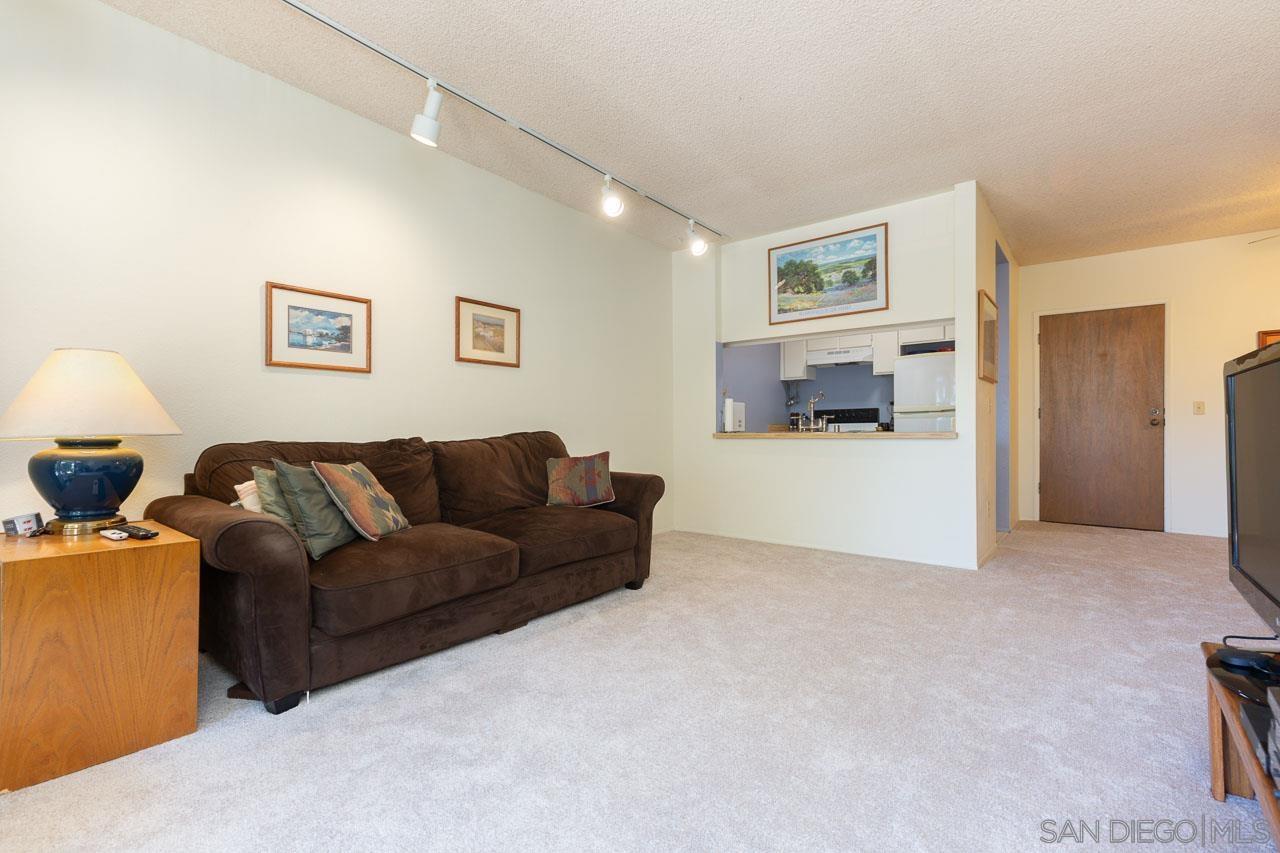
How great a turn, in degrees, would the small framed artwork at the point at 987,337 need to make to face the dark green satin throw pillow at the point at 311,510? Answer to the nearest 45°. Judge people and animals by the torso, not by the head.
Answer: approximately 135° to its right

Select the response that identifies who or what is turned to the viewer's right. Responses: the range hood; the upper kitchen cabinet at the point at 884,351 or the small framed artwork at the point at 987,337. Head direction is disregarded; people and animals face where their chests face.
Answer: the small framed artwork

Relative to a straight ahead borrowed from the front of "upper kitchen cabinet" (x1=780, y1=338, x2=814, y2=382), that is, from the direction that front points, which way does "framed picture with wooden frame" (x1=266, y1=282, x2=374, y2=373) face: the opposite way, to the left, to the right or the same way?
to the left

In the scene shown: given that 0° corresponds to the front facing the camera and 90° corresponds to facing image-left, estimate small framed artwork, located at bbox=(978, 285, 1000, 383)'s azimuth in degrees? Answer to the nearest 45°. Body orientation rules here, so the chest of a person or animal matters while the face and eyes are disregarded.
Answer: approximately 270°

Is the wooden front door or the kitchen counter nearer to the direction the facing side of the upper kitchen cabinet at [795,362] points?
the kitchen counter

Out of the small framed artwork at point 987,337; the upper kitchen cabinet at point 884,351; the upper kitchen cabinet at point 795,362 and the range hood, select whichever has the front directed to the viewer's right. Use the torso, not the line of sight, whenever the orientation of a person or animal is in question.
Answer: the small framed artwork

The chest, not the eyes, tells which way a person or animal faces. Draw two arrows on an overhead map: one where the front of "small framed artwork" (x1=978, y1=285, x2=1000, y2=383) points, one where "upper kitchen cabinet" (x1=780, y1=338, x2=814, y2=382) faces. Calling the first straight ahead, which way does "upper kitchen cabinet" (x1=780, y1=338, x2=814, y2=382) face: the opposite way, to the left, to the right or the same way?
to the right

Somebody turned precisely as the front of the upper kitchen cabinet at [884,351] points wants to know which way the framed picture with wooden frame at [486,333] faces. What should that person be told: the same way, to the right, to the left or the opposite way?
to the left

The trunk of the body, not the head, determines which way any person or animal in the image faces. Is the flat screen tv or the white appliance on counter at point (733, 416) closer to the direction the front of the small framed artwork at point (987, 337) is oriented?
the flat screen tv

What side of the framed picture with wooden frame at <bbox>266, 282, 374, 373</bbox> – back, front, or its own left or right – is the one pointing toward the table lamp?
right

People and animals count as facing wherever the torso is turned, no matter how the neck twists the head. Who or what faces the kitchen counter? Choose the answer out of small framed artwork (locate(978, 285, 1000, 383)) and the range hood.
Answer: the range hood

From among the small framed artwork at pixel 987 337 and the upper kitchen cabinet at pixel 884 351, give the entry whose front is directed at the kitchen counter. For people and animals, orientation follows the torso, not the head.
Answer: the upper kitchen cabinet

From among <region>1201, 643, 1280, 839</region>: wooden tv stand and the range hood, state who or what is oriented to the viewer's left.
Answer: the wooden tv stand
